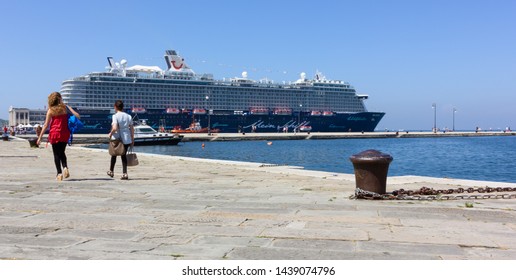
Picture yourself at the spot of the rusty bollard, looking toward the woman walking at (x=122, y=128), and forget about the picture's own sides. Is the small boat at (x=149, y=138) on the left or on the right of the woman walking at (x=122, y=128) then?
right

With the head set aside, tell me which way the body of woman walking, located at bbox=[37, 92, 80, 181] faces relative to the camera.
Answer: away from the camera

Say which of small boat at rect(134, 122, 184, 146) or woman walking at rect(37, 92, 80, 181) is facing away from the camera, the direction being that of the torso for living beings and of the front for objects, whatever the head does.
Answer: the woman walking

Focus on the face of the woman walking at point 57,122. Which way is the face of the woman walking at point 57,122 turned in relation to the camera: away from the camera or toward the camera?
away from the camera

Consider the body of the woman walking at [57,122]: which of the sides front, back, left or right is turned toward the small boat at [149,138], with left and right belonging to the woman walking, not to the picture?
front

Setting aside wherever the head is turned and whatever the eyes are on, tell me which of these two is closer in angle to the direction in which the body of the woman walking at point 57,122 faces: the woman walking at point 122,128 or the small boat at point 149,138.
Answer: the small boat

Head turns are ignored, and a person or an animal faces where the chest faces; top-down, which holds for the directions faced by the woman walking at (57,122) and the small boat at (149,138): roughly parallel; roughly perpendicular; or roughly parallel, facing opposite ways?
roughly perpendicular

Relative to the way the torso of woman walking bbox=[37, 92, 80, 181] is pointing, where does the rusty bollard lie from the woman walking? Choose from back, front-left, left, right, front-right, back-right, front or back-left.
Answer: back-right

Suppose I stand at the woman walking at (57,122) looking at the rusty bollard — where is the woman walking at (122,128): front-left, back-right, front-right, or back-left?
front-left
